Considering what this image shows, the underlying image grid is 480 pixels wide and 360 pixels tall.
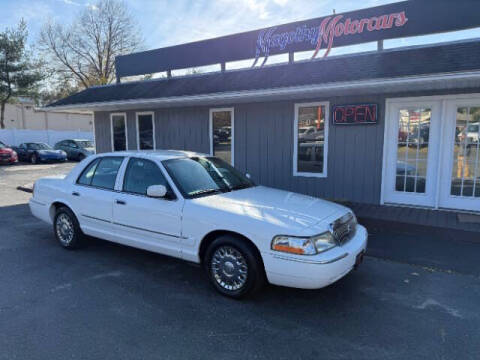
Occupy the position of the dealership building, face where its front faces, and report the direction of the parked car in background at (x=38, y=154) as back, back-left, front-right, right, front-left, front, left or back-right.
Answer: right

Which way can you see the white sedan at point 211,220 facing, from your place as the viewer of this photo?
facing the viewer and to the right of the viewer

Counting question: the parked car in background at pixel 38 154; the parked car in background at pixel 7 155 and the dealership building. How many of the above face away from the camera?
0

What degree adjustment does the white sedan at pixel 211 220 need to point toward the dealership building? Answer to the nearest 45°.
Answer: approximately 90° to its left

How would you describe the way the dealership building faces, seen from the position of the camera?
facing the viewer and to the left of the viewer

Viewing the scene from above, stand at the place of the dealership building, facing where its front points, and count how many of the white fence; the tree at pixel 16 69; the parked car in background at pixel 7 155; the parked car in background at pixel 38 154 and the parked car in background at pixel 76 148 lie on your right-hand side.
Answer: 5

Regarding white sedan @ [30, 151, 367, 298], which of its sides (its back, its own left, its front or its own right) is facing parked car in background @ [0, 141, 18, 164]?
back

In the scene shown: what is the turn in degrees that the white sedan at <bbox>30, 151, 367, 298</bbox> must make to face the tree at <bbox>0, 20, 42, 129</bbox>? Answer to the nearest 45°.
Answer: approximately 180°

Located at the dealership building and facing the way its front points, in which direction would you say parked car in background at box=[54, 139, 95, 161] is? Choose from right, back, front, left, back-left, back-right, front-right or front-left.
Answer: right

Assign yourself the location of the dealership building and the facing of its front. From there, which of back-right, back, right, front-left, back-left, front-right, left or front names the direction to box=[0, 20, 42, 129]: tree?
right

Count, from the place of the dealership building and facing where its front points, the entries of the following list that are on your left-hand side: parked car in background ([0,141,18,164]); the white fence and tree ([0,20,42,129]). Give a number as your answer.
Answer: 0

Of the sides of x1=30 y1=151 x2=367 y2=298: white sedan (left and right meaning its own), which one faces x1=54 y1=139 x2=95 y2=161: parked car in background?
back

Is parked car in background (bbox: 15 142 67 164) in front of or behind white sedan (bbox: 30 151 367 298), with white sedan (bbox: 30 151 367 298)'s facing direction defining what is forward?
behind
